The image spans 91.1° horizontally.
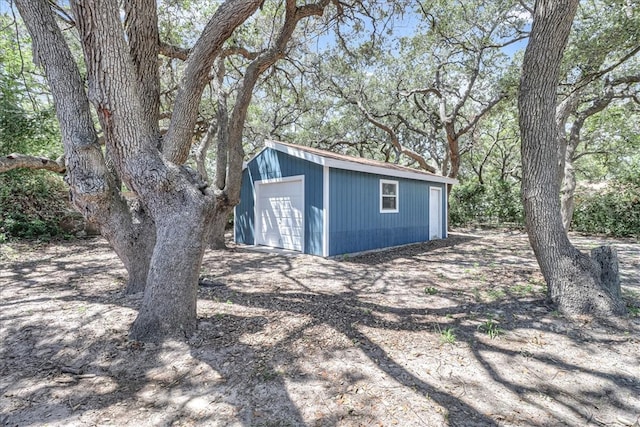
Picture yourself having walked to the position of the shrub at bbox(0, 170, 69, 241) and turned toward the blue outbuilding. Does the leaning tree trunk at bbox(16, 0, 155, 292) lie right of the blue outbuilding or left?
right

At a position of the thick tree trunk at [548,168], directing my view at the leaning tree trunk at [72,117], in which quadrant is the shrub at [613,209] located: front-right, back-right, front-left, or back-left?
back-right

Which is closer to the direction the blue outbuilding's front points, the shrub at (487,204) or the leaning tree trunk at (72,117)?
the leaning tree trunk

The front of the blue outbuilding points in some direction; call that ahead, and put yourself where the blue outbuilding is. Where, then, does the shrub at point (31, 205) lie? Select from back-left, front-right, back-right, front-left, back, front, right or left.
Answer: front-right

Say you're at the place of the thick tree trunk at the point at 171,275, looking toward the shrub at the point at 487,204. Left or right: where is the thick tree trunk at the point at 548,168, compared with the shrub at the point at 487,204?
right

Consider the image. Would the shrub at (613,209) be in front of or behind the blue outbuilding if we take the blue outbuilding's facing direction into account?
behind

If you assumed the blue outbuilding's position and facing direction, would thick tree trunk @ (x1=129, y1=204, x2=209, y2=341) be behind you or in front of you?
in front

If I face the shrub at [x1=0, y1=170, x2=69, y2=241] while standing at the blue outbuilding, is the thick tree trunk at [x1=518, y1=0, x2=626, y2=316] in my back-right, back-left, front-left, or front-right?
back-left

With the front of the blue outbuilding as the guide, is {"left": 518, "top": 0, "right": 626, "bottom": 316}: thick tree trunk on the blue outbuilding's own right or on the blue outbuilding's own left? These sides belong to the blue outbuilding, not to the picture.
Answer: on the blue outbuilding's own left

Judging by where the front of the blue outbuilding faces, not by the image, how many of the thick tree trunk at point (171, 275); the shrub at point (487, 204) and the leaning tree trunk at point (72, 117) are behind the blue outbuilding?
1

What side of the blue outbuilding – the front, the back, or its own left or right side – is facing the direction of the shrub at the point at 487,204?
back

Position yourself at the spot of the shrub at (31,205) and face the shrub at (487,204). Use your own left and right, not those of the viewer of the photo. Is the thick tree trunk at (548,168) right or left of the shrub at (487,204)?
right

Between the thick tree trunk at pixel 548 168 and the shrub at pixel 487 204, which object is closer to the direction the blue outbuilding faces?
the thick tree trunk

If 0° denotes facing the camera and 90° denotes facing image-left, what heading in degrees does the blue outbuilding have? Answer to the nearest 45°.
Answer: approximately 45°
